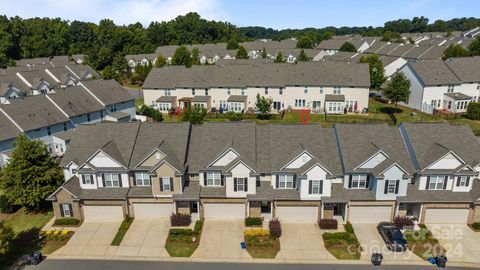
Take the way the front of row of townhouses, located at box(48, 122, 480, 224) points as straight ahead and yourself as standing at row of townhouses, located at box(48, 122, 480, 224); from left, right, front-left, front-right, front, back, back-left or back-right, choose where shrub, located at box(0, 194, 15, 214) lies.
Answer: right

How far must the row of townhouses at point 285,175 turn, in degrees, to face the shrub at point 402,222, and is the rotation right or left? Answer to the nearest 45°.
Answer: approximately 90° to its left

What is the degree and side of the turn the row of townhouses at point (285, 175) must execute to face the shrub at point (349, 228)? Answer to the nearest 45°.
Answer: approximately 90° to its left

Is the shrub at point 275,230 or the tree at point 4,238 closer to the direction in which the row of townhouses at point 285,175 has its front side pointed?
the shrub

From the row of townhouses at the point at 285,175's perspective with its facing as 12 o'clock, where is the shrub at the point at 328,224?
The shrub is roughly at 10 o'clock from the row of townhouses.

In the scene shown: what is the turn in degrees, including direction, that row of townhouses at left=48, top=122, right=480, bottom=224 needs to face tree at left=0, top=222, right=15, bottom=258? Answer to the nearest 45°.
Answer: approximately 45° to its right

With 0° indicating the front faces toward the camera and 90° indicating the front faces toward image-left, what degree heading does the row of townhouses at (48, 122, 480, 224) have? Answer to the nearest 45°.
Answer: approximately 0°

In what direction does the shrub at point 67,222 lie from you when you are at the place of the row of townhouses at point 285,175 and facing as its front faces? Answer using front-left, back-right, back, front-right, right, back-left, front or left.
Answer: right

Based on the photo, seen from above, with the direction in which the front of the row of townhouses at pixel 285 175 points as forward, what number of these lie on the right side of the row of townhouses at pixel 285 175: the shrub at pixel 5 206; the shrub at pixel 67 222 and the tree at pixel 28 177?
3

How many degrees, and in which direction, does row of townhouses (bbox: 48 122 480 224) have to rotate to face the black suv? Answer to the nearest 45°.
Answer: approximately 45° to its left

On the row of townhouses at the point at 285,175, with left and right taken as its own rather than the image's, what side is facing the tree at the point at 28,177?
right
